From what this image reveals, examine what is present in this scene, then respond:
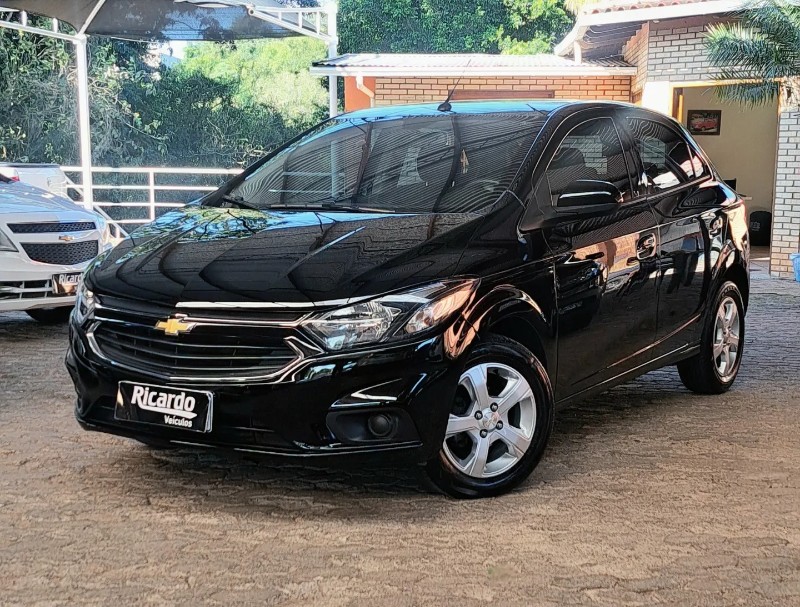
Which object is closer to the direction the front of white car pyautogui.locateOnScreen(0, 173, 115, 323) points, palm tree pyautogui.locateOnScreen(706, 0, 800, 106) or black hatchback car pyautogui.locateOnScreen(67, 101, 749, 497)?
the black hatchback car

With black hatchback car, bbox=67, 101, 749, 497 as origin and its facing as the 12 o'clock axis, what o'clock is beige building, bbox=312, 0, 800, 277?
The beige building is roughly at 5 o'clock from the black hatchback car.

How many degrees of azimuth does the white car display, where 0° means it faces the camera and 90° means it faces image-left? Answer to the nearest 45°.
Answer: approximately 315°

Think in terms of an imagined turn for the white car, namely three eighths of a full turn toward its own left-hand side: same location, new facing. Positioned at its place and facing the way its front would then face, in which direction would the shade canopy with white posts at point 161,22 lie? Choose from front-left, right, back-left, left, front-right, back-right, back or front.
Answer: front

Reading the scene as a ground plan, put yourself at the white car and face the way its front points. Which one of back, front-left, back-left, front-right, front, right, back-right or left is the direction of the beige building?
left

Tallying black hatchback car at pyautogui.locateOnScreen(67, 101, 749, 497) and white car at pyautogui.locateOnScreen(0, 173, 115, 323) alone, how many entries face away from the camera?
0
